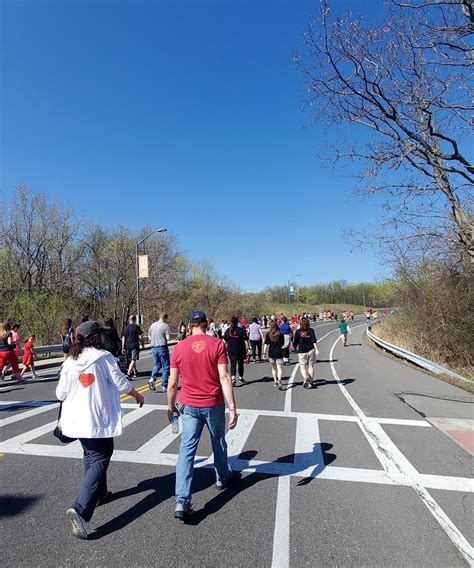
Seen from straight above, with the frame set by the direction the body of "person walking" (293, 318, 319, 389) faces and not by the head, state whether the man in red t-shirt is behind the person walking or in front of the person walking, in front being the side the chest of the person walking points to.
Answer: behind

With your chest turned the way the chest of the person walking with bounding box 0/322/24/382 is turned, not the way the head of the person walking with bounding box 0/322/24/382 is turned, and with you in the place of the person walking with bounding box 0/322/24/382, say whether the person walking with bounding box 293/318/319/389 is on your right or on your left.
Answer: on your right

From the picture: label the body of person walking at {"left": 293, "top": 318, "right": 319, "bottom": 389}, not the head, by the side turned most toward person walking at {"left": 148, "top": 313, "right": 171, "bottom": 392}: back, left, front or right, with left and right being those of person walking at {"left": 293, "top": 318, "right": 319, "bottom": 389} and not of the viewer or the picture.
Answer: left

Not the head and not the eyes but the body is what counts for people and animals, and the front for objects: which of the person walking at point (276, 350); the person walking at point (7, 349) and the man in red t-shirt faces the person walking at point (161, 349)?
the man in red t-shirt

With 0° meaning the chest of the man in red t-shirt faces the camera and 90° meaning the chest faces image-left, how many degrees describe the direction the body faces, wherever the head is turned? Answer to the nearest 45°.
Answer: approximately 180°

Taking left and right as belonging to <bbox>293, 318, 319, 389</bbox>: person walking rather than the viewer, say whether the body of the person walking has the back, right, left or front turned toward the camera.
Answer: back

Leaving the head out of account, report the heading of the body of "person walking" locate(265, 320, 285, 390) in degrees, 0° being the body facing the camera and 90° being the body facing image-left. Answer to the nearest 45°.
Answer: approximately 180°

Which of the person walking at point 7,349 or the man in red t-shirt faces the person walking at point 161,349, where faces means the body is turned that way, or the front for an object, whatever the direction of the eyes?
the man in red t-shirt

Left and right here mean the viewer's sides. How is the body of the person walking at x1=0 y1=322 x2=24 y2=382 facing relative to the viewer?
facing away from the viewer and to the right of the viewer

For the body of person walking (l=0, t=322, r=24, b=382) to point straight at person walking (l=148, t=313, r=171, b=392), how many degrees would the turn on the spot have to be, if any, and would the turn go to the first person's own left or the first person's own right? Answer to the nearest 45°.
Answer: approximately 90° to the first person's own right

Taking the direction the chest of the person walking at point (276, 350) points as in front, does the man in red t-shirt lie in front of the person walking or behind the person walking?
behind

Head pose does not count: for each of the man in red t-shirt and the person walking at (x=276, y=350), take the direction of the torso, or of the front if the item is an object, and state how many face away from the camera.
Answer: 2

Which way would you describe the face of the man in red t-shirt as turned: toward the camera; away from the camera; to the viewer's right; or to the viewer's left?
away from the camera

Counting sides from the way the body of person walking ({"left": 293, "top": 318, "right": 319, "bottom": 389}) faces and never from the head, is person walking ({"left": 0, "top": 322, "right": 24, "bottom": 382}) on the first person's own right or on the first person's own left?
on the first person's own left
